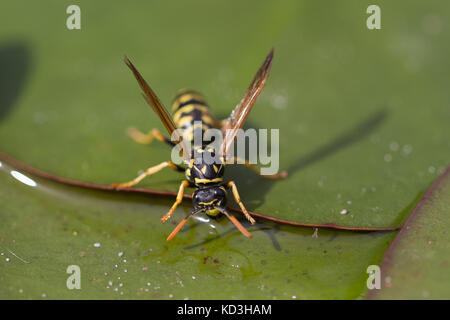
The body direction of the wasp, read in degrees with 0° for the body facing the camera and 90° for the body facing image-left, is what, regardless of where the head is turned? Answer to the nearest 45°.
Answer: approximately 0°

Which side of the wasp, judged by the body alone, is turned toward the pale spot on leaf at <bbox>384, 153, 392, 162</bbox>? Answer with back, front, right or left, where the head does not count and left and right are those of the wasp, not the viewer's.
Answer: left

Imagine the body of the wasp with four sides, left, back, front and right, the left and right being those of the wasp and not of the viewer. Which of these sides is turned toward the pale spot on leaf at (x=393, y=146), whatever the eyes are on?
left

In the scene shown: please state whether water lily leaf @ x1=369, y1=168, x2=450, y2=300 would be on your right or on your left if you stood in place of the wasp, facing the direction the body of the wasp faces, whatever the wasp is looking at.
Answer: on your left
